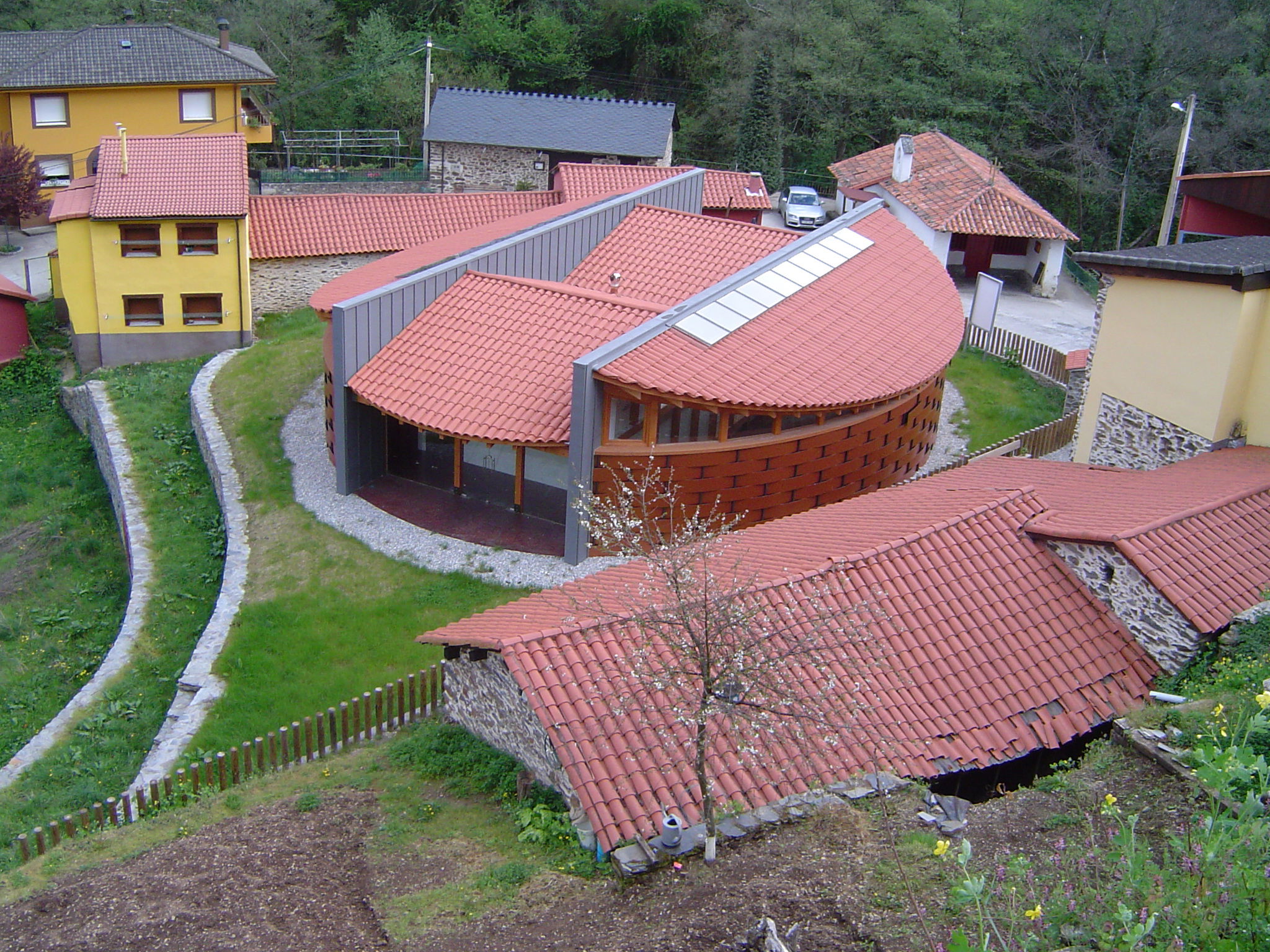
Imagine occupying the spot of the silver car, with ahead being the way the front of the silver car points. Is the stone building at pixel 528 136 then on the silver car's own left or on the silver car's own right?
on the silver car's own right

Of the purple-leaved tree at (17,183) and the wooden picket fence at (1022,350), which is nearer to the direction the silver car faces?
the wooden picket fence

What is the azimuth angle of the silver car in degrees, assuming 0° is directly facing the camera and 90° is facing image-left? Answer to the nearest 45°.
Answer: approximately 0°

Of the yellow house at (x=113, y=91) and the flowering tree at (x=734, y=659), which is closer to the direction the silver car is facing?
the flowering tree

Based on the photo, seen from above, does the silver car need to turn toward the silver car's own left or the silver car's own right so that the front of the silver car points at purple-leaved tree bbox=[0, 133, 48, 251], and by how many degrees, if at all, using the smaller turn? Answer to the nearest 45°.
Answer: approximately 90° to the silver car's own right

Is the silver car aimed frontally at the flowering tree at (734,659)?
yes

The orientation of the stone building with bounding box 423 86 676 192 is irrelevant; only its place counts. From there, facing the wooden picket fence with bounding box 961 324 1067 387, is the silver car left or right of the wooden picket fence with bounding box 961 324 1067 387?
left

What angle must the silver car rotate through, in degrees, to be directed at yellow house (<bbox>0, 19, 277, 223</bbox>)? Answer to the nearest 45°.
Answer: approximately 90° to its right

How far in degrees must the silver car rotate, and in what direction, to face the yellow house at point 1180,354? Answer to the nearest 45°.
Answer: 0° — it already faces it
